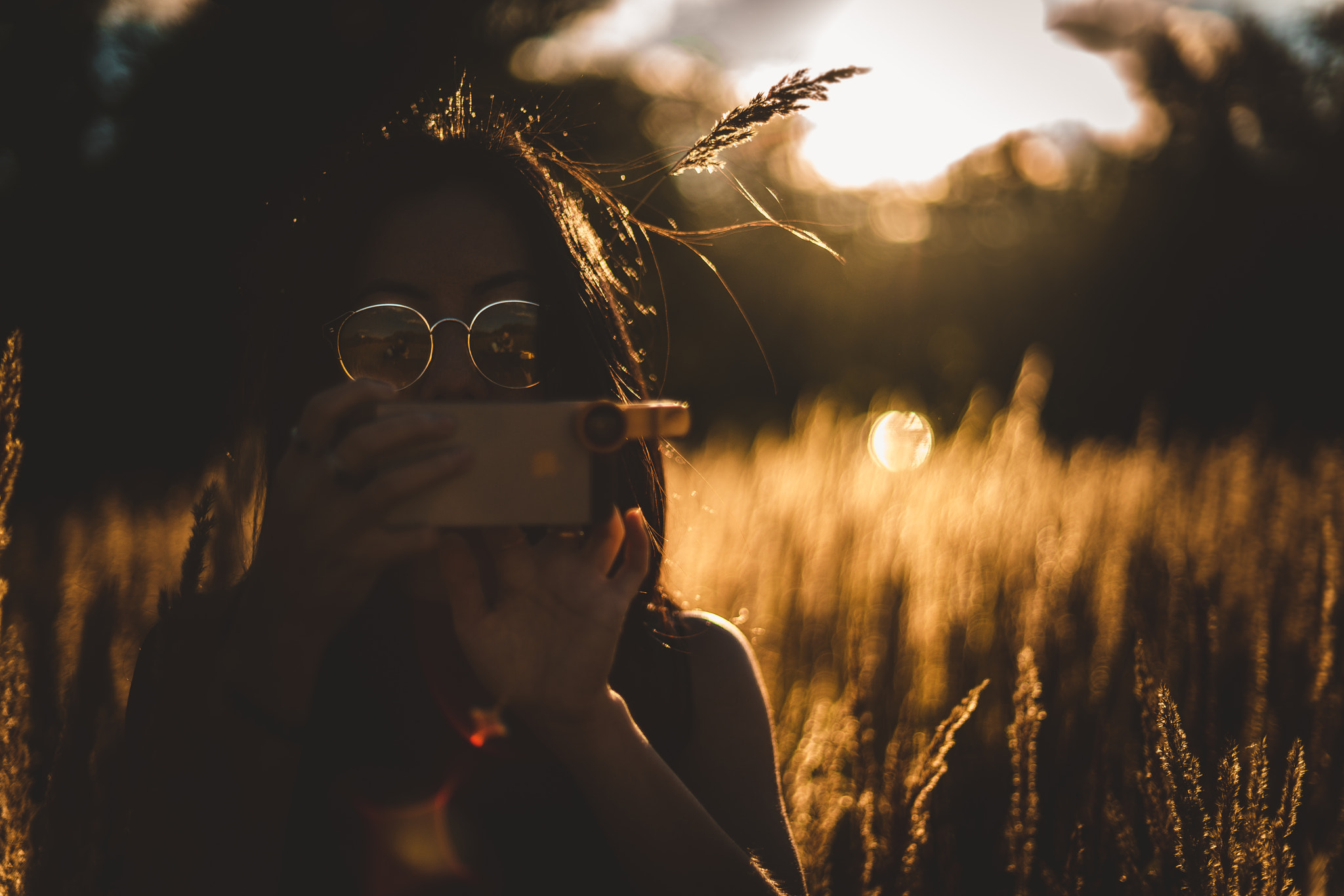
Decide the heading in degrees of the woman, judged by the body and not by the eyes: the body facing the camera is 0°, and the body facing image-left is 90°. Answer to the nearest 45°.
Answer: approximately 0°

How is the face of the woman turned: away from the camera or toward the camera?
toward the camera
